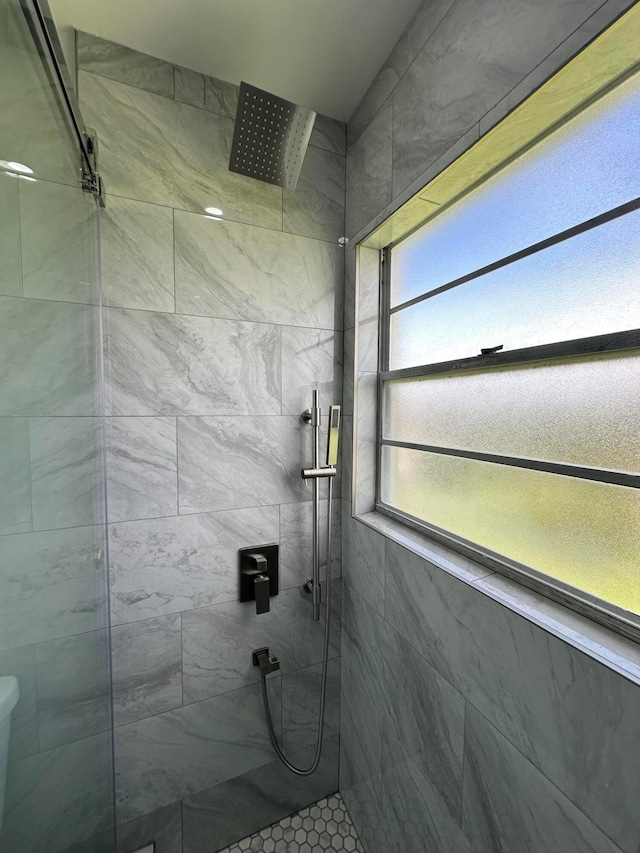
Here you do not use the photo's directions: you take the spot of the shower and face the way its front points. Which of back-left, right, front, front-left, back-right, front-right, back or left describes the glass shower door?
right

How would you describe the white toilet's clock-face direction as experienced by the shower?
The white toilet is roughly at 3 o'clock from the shower.

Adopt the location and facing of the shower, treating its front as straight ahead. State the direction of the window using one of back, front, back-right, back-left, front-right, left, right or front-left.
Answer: front

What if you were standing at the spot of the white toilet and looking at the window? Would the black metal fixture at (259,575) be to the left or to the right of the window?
left

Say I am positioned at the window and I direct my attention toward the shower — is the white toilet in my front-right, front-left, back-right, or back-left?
front-left

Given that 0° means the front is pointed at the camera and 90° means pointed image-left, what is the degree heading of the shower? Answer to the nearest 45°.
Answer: approximately 315°
